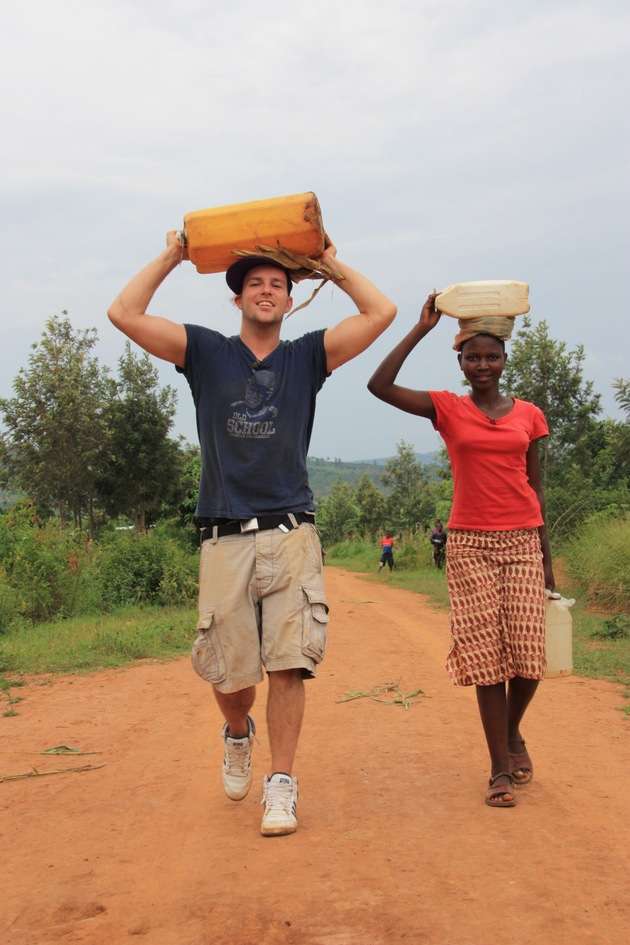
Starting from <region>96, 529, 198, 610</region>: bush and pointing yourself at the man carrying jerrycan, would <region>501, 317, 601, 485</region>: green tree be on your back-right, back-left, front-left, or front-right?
back-left

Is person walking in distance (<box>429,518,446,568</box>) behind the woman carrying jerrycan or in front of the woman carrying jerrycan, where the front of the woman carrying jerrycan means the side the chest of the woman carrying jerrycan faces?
behind

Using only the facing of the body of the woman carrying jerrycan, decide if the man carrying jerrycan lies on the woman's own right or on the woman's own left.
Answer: on the woman's own right

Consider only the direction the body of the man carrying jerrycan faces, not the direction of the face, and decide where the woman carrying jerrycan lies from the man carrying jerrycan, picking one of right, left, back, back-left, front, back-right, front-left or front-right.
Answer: left

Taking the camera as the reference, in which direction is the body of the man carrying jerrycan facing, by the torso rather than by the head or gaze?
toward the camera

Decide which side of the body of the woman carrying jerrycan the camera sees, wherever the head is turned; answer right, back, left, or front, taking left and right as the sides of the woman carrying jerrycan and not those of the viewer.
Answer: front

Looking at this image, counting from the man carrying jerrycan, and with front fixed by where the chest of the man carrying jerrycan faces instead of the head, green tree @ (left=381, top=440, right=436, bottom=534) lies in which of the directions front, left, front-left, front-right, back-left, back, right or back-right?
back

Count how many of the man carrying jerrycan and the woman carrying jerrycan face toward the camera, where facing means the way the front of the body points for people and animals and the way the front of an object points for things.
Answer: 2

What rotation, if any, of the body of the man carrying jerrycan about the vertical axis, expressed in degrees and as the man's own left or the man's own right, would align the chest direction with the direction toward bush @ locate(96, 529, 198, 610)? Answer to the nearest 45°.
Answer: approximately 180°
